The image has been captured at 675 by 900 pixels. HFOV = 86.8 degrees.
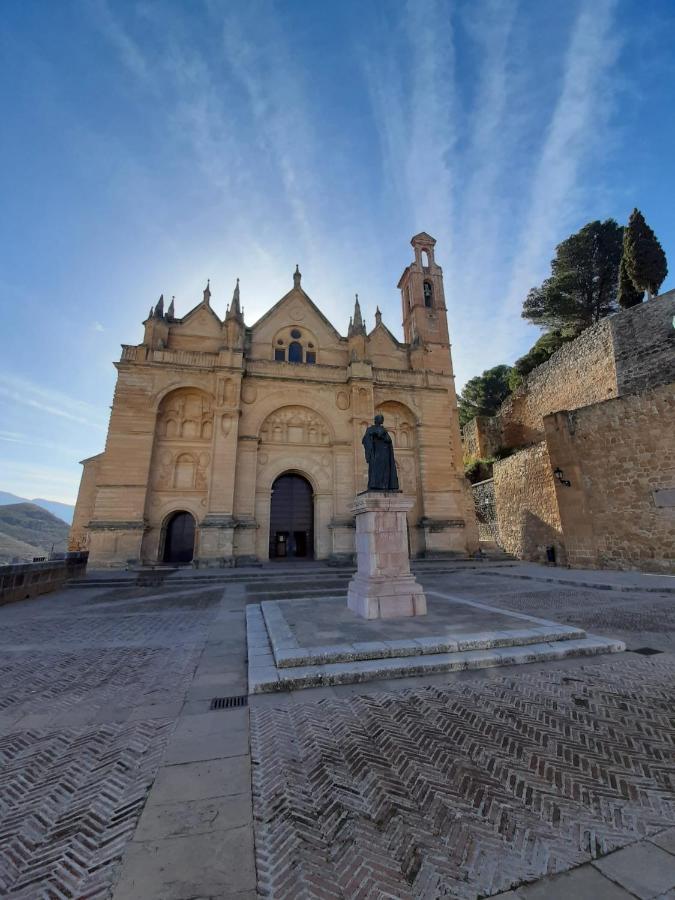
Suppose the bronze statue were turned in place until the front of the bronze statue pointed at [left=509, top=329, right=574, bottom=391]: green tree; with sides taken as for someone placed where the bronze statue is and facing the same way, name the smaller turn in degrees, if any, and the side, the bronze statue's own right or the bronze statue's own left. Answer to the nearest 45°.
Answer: approximately 135° to the bronze statue's own left

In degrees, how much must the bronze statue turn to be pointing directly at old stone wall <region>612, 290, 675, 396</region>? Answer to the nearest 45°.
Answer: approximately 135° to its left

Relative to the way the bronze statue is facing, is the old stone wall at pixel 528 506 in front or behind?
behind

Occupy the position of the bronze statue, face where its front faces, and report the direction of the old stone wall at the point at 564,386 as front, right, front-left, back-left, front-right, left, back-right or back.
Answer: back-left

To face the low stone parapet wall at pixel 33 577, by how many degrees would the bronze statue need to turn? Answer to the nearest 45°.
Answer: approximately 90° to its right

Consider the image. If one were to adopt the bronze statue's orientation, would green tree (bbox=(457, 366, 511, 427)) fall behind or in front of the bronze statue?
behind

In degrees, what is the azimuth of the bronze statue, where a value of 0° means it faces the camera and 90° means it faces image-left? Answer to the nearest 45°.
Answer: approximately 0°

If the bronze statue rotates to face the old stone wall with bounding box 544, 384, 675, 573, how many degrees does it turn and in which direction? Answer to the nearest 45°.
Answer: approximately 135° to its left

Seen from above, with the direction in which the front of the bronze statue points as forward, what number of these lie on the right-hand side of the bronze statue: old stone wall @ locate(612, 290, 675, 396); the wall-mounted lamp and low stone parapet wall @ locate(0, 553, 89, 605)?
1

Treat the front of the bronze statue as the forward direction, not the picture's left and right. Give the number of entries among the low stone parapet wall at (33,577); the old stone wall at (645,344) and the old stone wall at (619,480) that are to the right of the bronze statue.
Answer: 1

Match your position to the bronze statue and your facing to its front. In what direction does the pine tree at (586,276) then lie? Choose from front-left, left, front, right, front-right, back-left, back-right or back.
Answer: back-left
